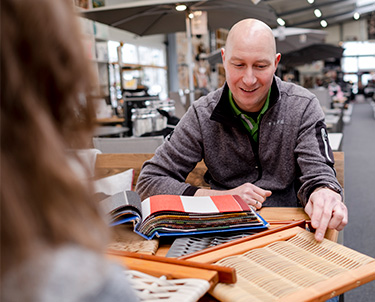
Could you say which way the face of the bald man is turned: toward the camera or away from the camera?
toward the camera

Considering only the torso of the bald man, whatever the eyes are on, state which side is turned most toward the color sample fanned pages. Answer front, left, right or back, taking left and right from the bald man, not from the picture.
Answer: front

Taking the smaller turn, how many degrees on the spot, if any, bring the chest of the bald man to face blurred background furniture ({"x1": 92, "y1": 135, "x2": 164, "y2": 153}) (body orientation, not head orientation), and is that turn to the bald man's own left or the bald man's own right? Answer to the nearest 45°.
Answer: approximately 135° to the bald man's own right

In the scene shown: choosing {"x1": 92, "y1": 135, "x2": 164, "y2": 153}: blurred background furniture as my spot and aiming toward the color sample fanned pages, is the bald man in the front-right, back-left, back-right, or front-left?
front-left

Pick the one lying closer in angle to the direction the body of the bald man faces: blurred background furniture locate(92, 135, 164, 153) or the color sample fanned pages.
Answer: the color sample fanned pages

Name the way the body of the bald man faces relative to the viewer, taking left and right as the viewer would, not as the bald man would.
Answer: facing the viewer
